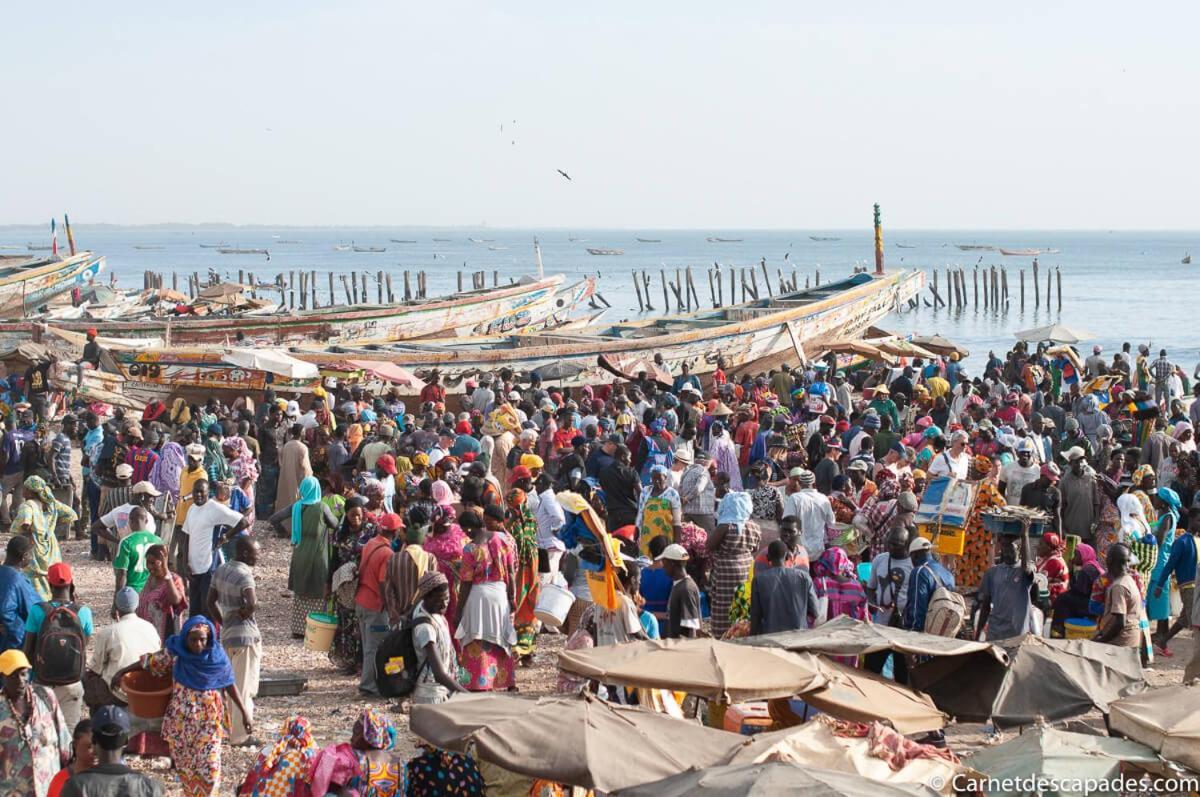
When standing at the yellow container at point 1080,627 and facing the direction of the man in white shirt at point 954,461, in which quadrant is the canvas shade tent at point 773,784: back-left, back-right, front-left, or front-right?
back-left

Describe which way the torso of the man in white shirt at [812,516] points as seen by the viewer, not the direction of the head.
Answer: away from the camera

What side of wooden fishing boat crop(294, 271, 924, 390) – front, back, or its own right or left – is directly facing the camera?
right

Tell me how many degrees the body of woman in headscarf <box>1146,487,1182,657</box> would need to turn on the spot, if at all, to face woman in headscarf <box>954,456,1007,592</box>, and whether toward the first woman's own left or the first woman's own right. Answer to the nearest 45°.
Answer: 0° — they already face them

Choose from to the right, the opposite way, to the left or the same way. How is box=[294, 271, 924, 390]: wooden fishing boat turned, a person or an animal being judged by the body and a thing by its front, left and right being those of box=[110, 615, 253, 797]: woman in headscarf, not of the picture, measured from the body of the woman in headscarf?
to the left

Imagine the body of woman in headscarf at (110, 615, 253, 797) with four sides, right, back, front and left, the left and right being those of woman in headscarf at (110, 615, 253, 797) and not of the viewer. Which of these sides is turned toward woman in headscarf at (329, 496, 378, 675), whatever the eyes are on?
back

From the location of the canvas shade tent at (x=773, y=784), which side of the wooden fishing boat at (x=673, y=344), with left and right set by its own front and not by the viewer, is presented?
right

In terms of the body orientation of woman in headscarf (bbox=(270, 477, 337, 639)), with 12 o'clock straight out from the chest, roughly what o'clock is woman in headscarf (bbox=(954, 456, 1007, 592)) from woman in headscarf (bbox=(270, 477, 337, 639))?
woman in headscarf (bbox=(954, 456, 1007, 592)) is roughly at 3 o'clock from woman in headscarf (bbox=(270, 477, 337, 639)).

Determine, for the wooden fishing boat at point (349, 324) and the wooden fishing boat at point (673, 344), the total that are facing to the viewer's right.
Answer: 2
